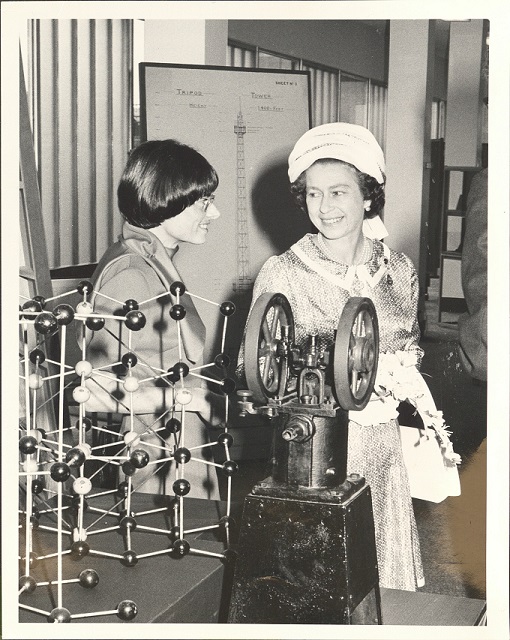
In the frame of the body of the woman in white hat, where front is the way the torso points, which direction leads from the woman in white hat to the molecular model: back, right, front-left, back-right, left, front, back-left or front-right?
front-right

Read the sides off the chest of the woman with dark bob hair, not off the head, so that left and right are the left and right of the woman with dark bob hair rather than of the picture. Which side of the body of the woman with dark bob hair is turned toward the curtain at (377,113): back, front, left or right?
left

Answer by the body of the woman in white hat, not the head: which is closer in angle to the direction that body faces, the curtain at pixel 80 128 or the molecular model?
the molecular model

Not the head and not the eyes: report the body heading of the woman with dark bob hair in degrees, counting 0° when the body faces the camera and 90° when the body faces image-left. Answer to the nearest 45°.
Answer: approximately 270°

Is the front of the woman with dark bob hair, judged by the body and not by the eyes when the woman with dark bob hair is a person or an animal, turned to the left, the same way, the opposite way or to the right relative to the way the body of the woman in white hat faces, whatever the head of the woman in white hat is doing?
to the left

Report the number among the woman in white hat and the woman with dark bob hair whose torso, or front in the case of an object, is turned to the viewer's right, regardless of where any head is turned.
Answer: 1

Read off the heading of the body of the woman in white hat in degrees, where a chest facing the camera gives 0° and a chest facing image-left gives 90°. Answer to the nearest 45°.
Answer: approximately 0°

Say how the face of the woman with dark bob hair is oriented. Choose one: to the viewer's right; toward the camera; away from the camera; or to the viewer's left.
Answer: to the viewer's right

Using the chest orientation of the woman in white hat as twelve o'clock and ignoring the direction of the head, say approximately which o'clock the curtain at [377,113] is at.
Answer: The curtain is roughly at 6 o'clock from the woman in white hat.
